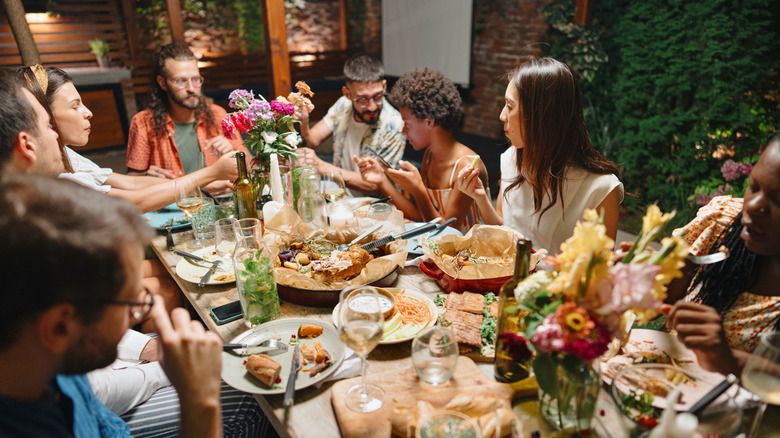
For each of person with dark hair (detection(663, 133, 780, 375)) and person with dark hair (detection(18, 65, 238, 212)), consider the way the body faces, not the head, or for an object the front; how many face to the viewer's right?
1

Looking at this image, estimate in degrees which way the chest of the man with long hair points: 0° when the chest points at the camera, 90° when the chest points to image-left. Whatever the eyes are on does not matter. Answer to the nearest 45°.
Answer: approximately 315°

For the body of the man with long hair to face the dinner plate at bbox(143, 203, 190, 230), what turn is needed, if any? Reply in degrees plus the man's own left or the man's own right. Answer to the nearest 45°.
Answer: approximately 45° to the man's own right

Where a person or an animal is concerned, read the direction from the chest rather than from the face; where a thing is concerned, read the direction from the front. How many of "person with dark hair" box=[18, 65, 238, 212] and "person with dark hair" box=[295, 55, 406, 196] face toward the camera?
1

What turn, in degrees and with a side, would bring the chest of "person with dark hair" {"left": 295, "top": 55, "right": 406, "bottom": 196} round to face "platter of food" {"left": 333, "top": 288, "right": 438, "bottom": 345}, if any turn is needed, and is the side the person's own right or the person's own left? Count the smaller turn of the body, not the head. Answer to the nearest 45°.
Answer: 0° — they already face it

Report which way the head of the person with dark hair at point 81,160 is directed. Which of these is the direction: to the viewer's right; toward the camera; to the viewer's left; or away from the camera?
to the viewer's right

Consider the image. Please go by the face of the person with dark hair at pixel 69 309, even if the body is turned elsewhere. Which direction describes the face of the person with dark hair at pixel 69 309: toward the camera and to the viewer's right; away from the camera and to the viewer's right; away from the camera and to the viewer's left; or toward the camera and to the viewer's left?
away from the camera and to the viewer's right

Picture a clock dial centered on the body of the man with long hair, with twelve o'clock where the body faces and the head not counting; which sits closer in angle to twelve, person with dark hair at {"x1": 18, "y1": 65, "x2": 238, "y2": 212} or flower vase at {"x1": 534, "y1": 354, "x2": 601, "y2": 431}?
the flower vase

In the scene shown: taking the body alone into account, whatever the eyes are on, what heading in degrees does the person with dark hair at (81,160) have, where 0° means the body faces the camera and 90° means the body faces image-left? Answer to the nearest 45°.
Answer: approximately 270°
